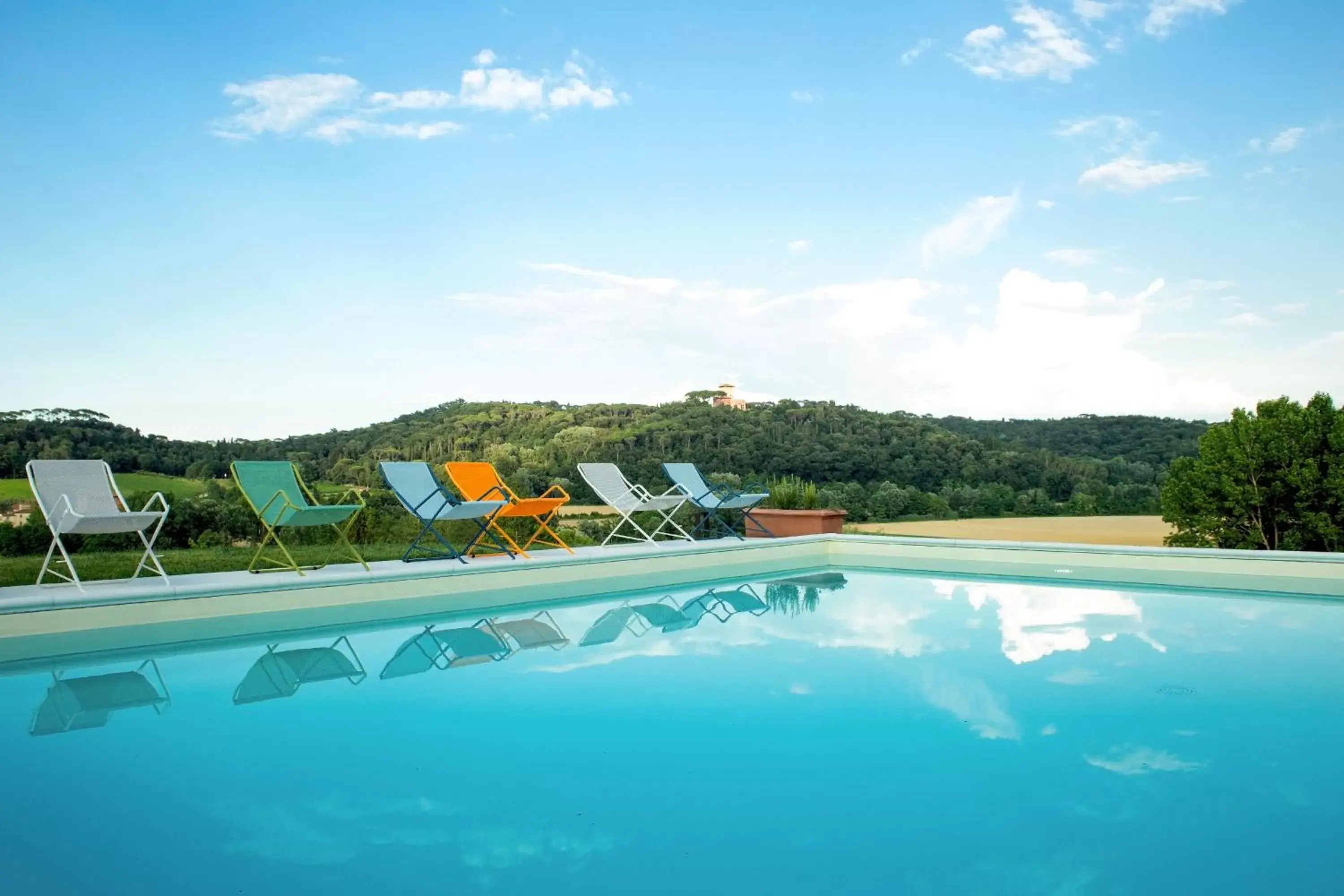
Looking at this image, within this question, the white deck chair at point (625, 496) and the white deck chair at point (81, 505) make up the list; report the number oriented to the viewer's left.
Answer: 0

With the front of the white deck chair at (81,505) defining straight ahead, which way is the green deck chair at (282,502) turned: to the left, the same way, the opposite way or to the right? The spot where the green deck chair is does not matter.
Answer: the same way

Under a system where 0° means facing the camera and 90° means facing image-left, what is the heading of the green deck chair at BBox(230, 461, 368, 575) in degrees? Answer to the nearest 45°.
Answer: approximately 315°

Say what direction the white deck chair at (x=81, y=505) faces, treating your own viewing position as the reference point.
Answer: facing the viewer and to the right of the viewer

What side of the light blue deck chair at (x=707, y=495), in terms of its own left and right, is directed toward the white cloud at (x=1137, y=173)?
left

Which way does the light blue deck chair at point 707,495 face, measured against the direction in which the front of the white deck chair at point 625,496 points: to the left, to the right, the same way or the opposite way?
the same way

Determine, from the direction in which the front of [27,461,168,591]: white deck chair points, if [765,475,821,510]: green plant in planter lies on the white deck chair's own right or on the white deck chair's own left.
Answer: on the white deck chair's own left

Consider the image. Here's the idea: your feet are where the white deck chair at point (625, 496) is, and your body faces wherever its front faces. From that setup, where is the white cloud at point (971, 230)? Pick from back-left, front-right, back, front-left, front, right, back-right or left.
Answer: left

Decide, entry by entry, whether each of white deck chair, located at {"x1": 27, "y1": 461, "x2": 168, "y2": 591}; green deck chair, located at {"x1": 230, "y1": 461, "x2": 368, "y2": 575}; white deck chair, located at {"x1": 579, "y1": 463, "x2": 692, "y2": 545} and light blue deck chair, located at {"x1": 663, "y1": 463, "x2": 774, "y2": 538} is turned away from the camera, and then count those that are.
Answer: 0

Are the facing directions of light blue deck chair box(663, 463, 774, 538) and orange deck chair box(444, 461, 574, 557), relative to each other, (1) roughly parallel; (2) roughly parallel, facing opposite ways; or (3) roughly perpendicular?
roughly parallel
